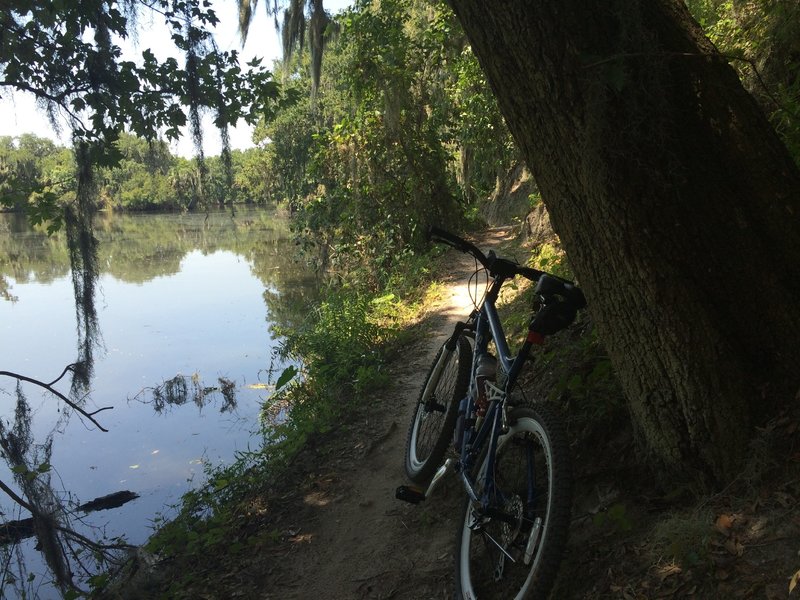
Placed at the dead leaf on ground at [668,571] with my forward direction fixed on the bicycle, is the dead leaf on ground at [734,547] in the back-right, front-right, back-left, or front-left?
back-right

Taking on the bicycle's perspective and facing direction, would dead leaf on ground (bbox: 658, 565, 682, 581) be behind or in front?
behind

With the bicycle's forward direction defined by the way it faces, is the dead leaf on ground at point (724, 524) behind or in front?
behind

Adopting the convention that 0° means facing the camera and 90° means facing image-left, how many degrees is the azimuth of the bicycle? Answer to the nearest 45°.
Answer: approximately 135°

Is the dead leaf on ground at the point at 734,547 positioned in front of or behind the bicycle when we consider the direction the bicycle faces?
behind

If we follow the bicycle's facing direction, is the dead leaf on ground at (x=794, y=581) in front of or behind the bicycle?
behind
